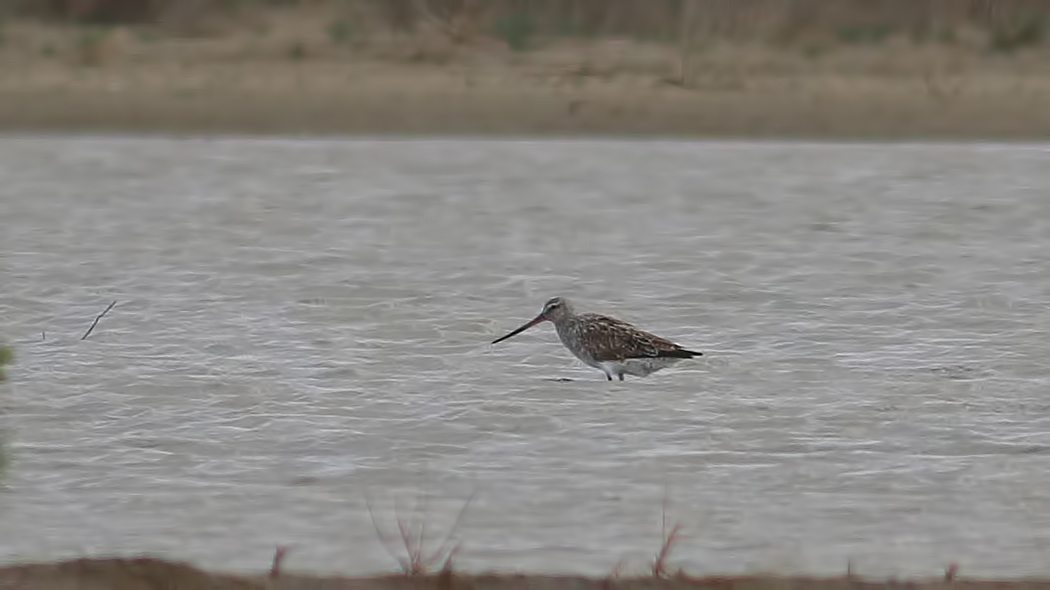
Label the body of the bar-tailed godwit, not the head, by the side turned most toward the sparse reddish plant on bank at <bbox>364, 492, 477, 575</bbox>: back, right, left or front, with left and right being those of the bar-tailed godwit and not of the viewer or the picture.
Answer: left

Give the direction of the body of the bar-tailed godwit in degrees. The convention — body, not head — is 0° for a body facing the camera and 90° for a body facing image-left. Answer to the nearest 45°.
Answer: approximately 90°
